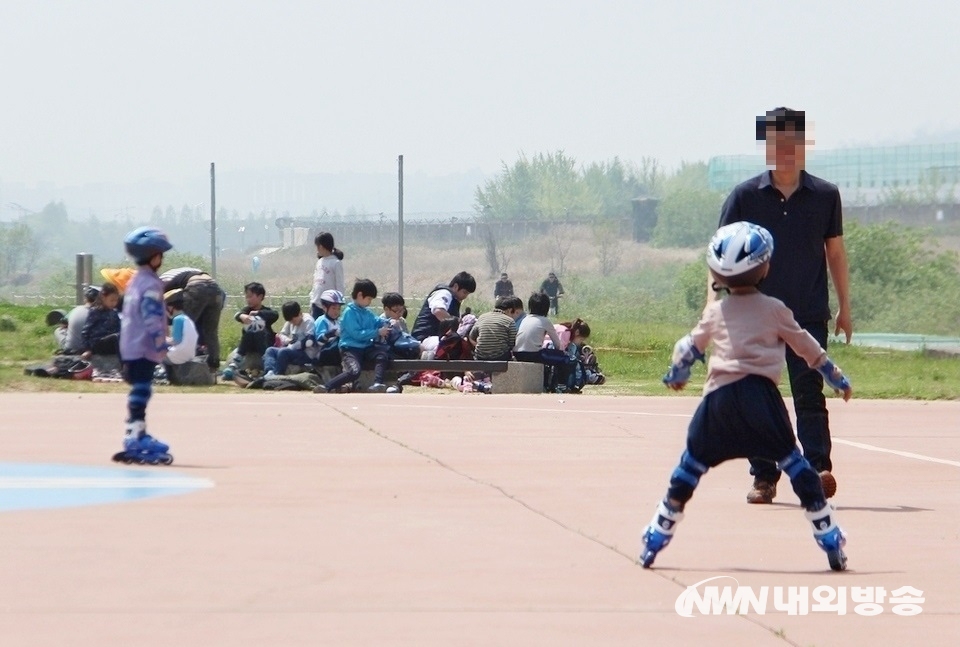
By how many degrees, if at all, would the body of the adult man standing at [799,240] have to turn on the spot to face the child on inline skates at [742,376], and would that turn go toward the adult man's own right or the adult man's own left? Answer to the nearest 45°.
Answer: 0° — they already face them

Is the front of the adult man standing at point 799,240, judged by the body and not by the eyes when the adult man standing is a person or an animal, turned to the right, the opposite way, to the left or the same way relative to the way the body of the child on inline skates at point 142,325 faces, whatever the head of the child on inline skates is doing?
to the right

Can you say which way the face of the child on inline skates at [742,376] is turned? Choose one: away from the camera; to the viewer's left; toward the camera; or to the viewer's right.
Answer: away from the camera

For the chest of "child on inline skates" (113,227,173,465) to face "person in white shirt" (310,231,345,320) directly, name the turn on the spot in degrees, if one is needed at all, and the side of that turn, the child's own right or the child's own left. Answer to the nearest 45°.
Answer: approximately 90° to the child's own left

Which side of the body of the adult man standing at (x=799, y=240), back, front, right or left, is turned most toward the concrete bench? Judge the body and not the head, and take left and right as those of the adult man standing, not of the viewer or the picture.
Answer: back

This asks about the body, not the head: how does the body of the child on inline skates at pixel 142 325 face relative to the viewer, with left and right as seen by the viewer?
facing to the right of the viewer

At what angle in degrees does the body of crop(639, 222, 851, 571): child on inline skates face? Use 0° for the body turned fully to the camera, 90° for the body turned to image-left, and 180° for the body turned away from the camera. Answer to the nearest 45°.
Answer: approximately 180°

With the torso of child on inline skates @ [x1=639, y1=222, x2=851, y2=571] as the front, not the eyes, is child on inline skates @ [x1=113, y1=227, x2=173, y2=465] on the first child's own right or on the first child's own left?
on the first child's own left

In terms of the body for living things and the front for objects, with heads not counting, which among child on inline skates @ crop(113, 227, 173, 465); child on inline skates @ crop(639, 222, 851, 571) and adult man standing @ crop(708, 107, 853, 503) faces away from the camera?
child on inline skates @ crop(639, 222, 851, 571)

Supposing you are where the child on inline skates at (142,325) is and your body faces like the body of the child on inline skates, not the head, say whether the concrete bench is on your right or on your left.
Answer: on your left

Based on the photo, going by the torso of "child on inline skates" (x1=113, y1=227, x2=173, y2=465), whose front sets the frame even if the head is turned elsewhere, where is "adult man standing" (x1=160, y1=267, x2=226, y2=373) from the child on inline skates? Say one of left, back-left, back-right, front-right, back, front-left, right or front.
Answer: left

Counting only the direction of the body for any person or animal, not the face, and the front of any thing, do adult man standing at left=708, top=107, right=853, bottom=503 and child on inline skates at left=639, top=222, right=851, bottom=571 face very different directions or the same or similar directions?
very different directions

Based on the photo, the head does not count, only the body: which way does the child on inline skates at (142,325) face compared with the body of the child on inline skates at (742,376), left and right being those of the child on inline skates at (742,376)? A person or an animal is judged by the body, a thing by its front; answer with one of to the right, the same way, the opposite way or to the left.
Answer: to the right

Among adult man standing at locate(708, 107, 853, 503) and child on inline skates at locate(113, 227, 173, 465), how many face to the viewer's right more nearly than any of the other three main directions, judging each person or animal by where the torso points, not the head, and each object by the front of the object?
1

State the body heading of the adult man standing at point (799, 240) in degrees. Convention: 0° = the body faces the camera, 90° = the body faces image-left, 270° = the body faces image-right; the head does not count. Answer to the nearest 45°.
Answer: approximately 0°

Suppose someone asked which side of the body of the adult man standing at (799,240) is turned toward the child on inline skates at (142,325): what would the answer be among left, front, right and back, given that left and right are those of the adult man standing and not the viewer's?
right
